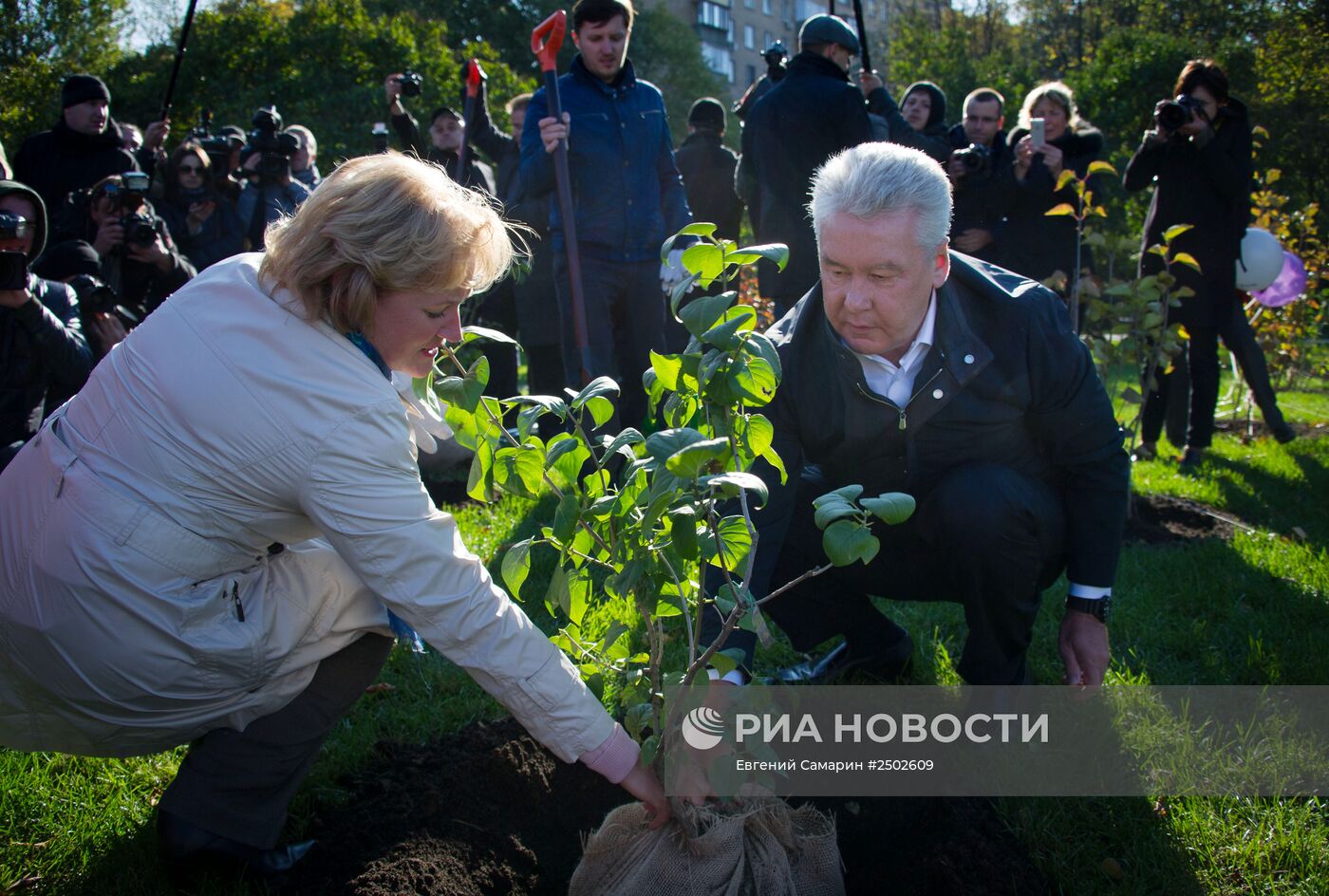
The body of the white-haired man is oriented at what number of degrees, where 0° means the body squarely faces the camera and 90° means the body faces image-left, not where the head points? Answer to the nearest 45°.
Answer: approximately 45°

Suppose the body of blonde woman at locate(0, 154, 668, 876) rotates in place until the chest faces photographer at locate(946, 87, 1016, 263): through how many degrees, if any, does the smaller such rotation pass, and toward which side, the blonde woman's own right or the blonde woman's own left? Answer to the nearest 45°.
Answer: approximately 45° to the blonde woman's own left

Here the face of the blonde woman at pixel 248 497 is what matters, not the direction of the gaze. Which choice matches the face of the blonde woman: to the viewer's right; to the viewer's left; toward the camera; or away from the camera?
to the viewer's right

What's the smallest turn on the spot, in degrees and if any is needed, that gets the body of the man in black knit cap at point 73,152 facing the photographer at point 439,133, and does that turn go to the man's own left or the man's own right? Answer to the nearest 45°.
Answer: approximately 45° to the man's own left

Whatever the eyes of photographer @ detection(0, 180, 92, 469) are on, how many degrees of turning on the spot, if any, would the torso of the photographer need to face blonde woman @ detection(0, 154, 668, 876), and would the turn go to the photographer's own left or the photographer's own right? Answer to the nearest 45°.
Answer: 0° — they already face them

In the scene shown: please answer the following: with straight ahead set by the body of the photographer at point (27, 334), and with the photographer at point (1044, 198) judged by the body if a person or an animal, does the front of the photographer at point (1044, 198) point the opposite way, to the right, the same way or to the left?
to the right

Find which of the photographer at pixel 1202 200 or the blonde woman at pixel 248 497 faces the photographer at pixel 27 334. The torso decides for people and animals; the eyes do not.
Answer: the photographer at pixel 1202 200

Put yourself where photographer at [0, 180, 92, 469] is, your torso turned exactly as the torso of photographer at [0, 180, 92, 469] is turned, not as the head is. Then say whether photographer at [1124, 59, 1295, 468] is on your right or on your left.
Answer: on your left

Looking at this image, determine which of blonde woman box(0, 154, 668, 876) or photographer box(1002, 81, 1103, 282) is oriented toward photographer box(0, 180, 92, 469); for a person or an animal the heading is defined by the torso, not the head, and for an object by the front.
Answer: photographer box(1002, 81, 1103, 282)

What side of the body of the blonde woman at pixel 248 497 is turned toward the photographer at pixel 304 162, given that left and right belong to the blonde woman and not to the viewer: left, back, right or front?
left

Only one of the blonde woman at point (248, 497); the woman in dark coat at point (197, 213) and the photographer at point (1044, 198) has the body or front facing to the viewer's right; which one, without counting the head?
the blonde woman

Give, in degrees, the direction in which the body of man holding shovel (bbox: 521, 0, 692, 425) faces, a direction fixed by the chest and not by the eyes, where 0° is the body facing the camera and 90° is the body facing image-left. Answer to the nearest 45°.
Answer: approximately 0°

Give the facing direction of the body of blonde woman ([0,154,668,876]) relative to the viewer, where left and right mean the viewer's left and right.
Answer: facing to the right of the viewer
